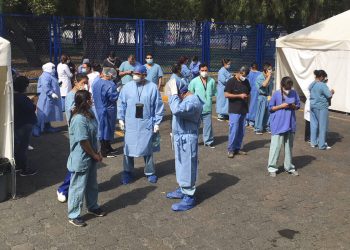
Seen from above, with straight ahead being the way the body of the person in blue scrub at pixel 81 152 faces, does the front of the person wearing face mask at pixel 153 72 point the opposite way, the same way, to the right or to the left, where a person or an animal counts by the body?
to the right

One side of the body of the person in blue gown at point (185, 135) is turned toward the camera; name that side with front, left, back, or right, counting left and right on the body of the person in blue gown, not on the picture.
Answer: left

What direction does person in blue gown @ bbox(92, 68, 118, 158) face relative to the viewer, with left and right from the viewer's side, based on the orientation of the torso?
facing away from the viewer and to the right of the viewer

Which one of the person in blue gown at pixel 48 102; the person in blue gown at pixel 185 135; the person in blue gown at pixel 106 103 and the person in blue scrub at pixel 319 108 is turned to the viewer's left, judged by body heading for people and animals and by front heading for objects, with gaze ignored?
the person in blue gown at pixel 185 135

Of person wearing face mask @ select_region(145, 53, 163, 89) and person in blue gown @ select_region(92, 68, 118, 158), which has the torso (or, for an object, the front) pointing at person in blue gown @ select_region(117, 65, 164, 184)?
the person wearing face mask

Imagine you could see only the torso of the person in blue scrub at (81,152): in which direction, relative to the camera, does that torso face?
to the viewer's right

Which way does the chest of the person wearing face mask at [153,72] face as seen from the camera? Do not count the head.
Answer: toward the camera

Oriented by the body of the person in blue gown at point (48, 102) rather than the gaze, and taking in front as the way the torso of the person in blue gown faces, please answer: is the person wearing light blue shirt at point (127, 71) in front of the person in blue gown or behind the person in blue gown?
in front

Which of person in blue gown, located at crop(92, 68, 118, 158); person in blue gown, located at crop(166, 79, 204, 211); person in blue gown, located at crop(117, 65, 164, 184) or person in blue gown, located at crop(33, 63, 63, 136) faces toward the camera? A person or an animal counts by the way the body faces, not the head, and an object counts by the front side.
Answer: person in blue gown, located at crop(117, 65, 164, 184)

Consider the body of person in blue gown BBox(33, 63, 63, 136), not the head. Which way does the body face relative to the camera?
to the viewer's right

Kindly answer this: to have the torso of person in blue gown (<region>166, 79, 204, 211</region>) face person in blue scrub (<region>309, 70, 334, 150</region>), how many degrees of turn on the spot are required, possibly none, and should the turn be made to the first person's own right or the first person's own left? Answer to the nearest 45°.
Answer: approximately 135° to the first person's own right

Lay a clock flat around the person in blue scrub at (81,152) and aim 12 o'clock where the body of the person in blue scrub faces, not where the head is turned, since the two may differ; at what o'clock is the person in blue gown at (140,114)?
The person in blue gown is roughly at 10 o'clock from the person in blue scrub.

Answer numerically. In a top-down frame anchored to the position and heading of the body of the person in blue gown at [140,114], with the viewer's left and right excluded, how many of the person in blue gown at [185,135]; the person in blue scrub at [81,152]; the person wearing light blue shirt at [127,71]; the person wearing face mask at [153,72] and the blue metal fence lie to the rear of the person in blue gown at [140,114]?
3

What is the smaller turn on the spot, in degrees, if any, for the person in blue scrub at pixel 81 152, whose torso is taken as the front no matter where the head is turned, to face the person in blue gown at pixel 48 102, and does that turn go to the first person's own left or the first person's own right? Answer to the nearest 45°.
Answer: approximately 90° to the first person's own left
